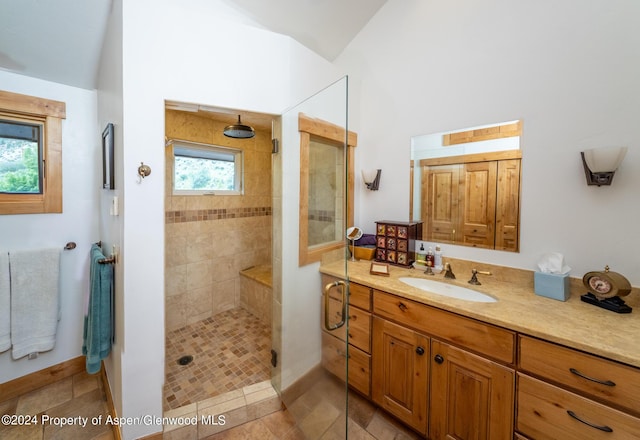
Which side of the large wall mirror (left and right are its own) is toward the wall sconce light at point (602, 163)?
left

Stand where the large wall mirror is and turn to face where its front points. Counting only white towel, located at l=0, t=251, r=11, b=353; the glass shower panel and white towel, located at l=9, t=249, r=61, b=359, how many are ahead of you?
3

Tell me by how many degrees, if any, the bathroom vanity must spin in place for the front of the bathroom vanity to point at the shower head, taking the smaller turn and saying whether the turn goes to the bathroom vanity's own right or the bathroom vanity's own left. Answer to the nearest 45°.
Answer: approximately 45° to the bathroom vanity's own right

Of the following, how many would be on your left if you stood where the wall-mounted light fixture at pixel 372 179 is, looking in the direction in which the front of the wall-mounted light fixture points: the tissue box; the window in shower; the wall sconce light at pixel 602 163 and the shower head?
2

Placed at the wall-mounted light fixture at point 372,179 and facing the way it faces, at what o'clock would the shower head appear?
The shower head is roughly at 1 o'clock from the wall-mounted light fixture.

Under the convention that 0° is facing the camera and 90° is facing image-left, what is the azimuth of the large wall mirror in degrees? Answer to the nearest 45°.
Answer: approximately 45°

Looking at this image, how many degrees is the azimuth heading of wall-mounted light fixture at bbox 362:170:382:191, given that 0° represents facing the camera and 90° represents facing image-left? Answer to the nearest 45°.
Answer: approximately 45°

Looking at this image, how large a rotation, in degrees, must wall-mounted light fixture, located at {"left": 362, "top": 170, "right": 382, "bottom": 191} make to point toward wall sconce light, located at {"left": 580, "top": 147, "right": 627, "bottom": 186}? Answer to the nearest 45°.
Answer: approximately 90° to its left

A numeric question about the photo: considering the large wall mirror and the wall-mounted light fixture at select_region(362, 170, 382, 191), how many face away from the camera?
0

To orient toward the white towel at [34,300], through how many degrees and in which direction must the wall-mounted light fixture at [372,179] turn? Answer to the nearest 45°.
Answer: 0° — it already faces it
